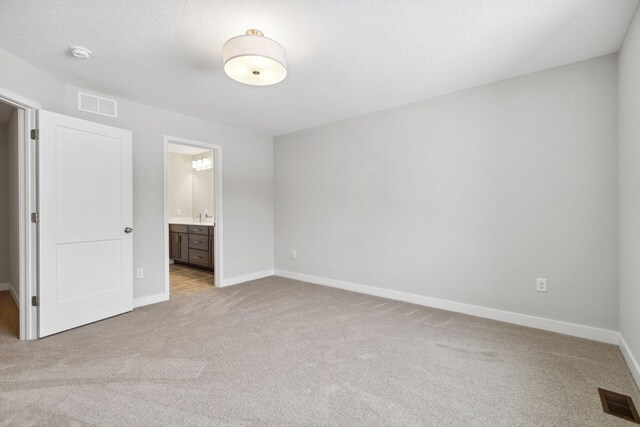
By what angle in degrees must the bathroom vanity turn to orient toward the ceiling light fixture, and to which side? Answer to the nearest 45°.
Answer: approximately 45° to its left

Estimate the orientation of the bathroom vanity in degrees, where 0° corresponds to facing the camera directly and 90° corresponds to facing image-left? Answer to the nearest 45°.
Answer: approximately 45°

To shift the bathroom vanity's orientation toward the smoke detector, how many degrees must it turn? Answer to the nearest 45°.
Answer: approximately 45° to its left
